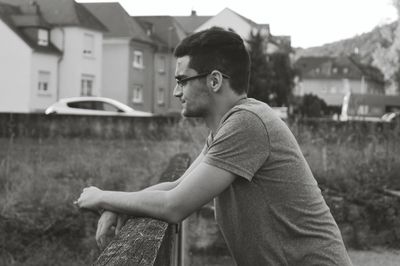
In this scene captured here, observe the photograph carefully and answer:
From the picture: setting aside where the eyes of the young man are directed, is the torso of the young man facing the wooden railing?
yes

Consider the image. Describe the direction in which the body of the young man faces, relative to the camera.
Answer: to the viewer's left

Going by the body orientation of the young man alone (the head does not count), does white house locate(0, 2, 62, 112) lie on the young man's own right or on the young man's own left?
on the young man's own right

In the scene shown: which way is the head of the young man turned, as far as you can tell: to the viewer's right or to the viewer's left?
to the viewer's left

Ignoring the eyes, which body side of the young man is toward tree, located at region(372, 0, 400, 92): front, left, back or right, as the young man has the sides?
right

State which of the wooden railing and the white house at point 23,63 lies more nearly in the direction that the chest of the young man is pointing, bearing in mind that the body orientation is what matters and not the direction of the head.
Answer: the wooden railing
